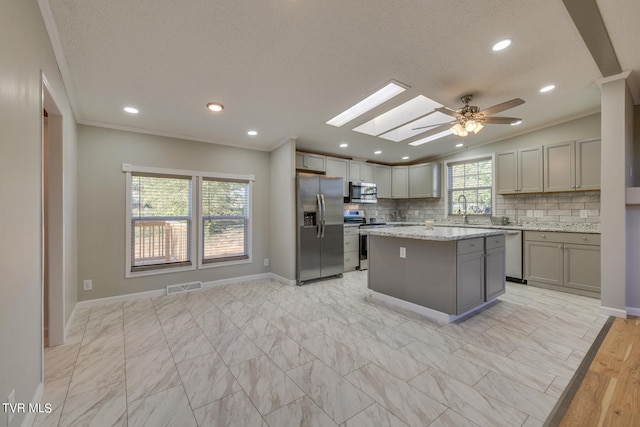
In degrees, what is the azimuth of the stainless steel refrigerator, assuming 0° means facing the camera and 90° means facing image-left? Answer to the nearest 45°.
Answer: approximately 315°

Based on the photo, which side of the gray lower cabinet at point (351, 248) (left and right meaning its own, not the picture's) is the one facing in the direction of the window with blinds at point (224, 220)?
right

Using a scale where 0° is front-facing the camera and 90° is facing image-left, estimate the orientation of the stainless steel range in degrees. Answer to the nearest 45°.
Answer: approximately 315°

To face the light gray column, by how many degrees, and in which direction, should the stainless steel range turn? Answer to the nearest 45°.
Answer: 0° — it already faces it

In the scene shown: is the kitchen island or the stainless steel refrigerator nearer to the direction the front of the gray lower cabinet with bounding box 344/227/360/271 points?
the kitchen island

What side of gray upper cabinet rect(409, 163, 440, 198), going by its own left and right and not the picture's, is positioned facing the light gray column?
left

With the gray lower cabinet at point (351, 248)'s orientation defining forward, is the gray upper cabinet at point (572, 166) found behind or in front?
in front

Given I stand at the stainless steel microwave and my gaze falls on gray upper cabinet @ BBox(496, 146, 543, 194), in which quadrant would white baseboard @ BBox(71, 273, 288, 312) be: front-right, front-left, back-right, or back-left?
back-right
